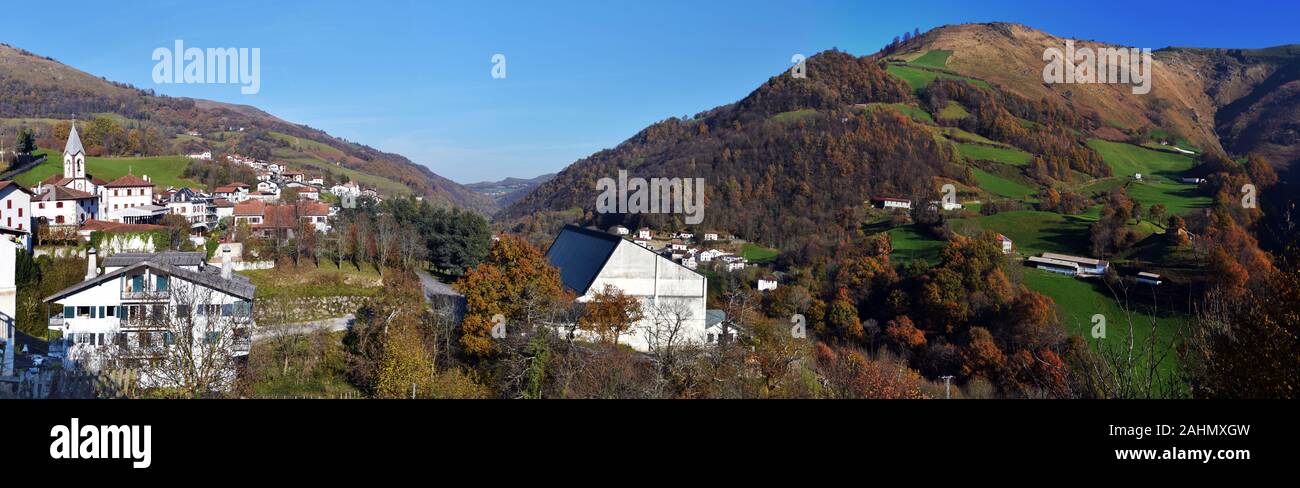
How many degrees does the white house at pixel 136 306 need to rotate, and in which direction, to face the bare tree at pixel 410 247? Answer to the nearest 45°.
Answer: approximately 135° to its left

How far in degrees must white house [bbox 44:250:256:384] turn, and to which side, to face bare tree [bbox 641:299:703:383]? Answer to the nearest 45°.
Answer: approximately 90° to its left

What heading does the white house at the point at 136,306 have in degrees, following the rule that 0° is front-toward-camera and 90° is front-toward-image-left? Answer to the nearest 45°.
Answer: approximately 0°

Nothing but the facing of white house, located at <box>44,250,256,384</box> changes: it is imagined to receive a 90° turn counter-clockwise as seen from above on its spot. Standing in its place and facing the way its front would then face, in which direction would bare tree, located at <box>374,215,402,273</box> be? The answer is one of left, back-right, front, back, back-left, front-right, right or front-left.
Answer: front-left

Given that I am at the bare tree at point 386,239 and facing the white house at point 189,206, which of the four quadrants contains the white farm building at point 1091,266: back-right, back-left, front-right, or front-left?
back-right

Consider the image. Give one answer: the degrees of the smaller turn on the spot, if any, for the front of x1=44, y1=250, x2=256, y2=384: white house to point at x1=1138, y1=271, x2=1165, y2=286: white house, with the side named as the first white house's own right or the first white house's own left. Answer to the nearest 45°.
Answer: approximately 90° to the first white house's own left

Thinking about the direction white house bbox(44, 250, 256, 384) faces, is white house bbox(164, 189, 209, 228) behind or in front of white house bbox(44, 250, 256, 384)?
behind

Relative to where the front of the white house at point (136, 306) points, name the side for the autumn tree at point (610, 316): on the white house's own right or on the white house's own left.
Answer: on the white house's own left

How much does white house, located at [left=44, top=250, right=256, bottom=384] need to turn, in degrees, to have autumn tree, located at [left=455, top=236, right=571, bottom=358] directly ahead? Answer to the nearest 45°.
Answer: approximately 90° to its left

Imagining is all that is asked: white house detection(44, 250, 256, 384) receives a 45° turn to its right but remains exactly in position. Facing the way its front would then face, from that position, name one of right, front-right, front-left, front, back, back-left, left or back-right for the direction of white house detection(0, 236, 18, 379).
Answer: right
